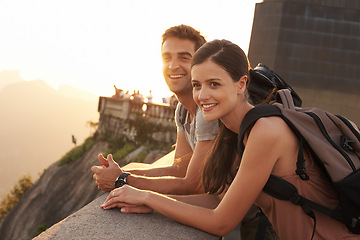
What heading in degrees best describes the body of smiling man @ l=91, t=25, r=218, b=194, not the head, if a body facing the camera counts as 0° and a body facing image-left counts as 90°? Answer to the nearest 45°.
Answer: approximately 45°

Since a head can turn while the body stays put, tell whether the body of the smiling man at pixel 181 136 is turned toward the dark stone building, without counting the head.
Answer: no
